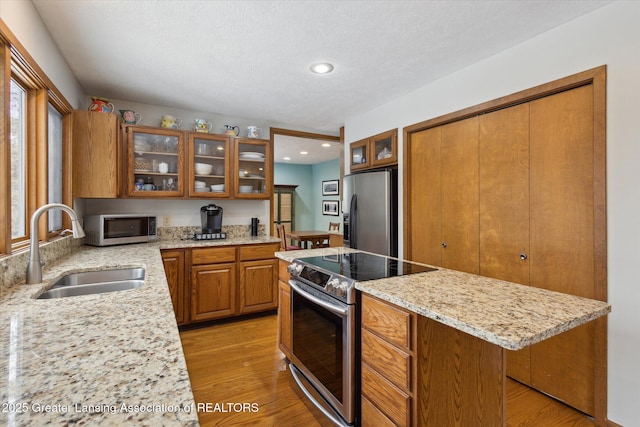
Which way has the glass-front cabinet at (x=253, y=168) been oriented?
toward the camera

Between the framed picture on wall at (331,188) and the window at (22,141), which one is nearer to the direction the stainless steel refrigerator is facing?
the window

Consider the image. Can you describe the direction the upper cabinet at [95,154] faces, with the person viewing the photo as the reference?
facing to the right of the viewer

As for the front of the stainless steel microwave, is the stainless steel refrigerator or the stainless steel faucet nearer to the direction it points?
the stainless steel faucet

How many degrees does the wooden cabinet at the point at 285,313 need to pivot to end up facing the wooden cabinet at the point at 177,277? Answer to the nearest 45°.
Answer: approximately 45° to its right

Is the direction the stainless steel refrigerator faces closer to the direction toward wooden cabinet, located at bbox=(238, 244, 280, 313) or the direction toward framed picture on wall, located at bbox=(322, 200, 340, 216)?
the wooden cabinet

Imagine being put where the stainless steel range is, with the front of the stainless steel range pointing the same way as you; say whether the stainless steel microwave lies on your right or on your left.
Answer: on your right

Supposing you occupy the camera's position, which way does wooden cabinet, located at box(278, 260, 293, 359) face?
facing to the left of the viewer

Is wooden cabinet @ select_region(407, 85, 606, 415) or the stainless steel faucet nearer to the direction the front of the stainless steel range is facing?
the stainless steel faucet

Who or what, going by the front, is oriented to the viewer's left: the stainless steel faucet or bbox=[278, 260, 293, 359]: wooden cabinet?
the wooden cabinet
